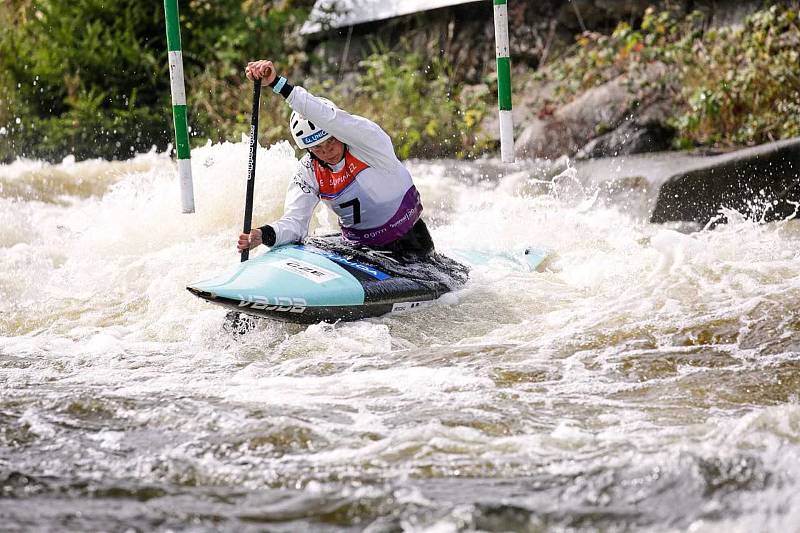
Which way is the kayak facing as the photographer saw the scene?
facing the viewer and to the left of the viewer

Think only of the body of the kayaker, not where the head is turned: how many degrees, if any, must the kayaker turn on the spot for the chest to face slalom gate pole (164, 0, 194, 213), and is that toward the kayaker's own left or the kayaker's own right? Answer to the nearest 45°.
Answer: approximately 90° to the kayaker's own right

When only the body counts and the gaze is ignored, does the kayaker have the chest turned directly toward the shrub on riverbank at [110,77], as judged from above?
no

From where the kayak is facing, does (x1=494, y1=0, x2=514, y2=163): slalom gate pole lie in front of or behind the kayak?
behind

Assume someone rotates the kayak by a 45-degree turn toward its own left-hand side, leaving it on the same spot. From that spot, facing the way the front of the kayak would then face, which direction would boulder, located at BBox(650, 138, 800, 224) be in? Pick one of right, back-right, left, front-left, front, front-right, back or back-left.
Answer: back-left

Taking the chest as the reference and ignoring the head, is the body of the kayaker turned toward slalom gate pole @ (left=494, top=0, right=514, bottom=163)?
no
